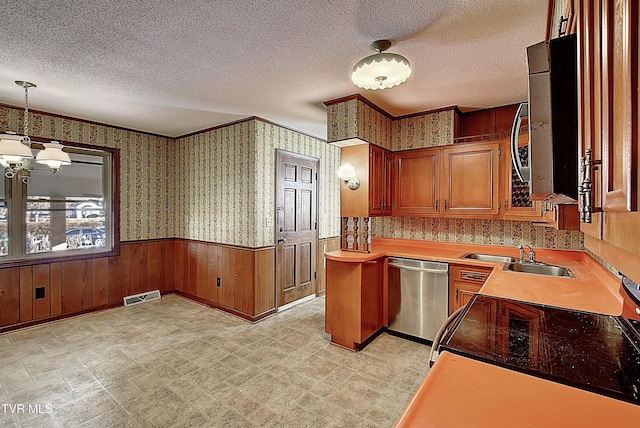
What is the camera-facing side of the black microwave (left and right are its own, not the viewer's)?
left

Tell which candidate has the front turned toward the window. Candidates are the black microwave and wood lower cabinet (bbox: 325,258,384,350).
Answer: the black microwave

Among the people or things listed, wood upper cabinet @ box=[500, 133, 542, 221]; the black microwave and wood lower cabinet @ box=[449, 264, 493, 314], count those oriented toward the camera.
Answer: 2

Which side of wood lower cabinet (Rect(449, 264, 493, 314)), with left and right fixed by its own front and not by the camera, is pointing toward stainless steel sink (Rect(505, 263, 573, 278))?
left

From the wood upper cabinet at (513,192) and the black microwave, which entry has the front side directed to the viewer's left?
the black microwave

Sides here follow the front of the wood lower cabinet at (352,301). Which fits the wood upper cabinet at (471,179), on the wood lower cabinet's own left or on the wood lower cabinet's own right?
on the wood lower cabinet's own left

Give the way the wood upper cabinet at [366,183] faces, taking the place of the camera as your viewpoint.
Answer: facing the viewer and to the right of the viewer

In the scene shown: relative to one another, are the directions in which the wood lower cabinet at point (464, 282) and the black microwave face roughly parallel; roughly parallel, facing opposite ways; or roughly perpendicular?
roughly perpendicular

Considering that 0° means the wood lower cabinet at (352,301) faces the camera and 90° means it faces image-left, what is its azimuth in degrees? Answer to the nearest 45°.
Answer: approximately 315°

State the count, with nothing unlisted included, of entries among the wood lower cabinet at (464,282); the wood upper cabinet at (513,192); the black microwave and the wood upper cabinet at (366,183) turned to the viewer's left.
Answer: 1

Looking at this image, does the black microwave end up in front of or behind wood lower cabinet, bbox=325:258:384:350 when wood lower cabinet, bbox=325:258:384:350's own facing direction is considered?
in front

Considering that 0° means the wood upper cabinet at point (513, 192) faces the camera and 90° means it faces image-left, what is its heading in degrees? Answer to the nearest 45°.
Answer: approximately 0°
